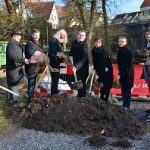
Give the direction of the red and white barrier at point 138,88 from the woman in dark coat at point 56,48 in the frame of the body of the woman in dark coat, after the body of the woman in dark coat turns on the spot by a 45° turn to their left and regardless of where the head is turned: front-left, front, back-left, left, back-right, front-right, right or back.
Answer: front-left

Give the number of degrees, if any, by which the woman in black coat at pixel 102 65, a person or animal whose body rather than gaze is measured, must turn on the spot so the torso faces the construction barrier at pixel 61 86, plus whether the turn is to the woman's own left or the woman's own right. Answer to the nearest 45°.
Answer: approximately 90° to the woman's own right

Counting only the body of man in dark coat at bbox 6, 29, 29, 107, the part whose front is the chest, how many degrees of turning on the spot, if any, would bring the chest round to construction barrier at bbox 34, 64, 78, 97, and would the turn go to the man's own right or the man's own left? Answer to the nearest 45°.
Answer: approximately 45° to the man's own left
